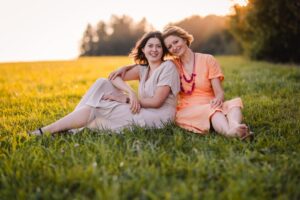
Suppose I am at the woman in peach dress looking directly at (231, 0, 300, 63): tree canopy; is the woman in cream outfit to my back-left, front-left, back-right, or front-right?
back-left

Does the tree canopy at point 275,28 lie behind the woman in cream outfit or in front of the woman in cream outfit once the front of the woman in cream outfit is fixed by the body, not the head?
behind

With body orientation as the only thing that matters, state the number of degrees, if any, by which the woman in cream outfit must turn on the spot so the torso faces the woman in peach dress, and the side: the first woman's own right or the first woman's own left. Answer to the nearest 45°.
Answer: approximately 135° to the first woman's own left

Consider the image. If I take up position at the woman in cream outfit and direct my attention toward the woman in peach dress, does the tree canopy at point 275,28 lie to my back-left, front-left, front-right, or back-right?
front-left

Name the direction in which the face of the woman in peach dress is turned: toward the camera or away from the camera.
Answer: toward the camera

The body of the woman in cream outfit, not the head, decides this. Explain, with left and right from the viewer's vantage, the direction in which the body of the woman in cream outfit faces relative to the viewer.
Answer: facing the viewer and to the left of the viewer

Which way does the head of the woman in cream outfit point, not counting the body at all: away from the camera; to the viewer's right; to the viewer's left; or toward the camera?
toward the camera
